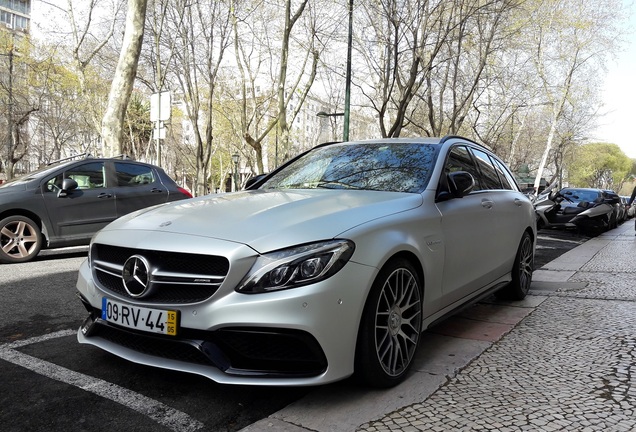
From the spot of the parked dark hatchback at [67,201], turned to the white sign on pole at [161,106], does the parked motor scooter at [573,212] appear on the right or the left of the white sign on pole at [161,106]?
right

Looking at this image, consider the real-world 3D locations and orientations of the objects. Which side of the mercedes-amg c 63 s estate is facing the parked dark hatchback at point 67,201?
right

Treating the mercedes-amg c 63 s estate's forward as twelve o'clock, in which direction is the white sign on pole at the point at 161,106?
The white sign on pole is roughly at 4 o'clock from the mercedes-amg c 63 s estate.

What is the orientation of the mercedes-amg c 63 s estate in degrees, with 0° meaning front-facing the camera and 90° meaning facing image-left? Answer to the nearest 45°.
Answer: approximately 45°

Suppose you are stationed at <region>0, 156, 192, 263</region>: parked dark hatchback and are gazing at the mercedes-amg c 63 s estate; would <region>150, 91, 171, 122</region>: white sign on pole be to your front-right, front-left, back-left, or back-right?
back-left

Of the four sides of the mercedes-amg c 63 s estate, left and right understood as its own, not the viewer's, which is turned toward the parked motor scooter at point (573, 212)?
back
